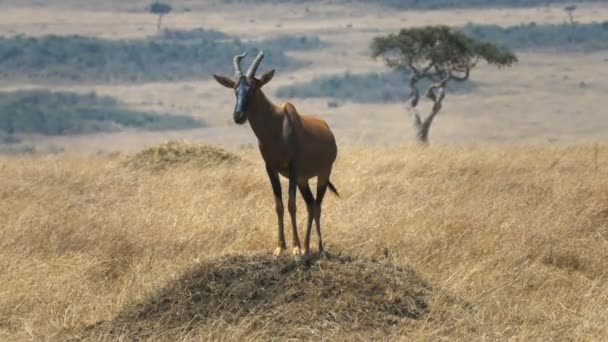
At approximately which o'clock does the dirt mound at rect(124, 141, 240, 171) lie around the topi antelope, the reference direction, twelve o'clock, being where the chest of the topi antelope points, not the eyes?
The dirt mound is roughly at 4 o'clock from the topi antelope.

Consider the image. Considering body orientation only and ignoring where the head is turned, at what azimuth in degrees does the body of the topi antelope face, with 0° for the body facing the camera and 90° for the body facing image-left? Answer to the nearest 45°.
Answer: approximately 45°
